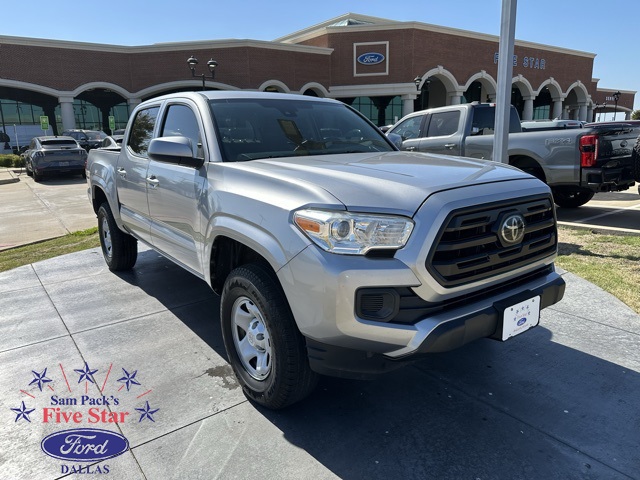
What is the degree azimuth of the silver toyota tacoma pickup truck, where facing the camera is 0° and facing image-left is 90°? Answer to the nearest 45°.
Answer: approximately 315°

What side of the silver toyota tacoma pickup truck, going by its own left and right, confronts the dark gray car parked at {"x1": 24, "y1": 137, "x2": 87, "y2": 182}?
back

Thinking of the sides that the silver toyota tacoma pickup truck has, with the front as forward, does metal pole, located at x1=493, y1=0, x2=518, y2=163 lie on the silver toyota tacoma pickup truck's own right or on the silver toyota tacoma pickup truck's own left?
on the silver toyota tacoma pickup truck's own left

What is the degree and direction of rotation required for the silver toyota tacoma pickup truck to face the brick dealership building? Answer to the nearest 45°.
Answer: approximately 135° to its left

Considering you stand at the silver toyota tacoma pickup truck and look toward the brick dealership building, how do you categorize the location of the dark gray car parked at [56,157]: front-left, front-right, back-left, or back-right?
front-left

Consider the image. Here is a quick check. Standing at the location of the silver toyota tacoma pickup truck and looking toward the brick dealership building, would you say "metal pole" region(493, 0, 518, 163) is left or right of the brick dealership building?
right
